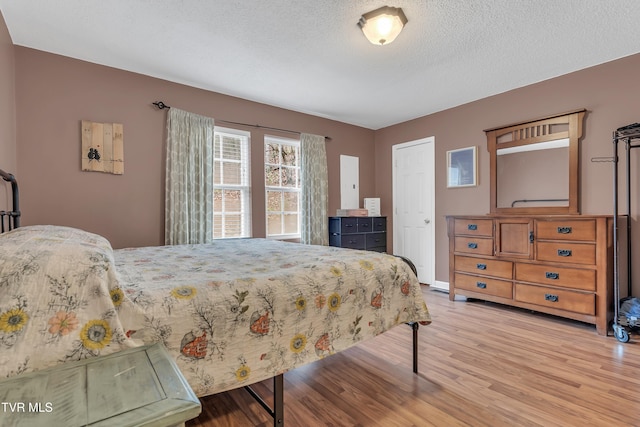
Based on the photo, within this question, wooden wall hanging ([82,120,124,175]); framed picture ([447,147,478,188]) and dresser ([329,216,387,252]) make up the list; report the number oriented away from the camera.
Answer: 0

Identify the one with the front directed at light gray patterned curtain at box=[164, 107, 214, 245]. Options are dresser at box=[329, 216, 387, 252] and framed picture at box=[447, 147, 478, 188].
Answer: the framed picture

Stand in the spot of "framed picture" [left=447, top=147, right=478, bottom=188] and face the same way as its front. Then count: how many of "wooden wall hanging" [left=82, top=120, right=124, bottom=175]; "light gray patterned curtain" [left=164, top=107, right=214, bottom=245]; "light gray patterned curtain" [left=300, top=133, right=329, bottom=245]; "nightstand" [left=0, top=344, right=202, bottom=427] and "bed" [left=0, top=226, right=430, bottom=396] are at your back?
0

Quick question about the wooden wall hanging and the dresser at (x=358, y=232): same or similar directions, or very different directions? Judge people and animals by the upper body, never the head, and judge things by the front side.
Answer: same or similar directions

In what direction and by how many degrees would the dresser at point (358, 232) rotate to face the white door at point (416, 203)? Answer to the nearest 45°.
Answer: approximately 45° to its left

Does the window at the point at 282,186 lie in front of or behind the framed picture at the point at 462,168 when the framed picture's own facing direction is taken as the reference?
in front

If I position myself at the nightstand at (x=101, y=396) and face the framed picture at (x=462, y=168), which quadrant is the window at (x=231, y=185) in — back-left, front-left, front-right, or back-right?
front-left

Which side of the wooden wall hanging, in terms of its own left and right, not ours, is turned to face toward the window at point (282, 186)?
left

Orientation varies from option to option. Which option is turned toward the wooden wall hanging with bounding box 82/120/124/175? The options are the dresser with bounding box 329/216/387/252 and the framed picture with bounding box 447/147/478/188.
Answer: the framed picture

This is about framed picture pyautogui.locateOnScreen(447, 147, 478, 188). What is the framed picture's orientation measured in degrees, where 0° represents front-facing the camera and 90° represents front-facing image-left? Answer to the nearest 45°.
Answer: approximately 45°

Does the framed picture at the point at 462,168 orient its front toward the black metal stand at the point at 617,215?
no

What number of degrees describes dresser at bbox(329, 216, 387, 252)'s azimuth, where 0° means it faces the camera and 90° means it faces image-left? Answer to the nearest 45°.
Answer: approximately 315°

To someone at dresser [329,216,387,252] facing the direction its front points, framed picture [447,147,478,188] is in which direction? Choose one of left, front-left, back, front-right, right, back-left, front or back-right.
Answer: front-left

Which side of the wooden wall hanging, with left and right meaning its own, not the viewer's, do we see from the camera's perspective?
front

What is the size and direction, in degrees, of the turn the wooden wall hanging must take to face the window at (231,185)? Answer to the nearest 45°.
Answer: approximately 90° to its left

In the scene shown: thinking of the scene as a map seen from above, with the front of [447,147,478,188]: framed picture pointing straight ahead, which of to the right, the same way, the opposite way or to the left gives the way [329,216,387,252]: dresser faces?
to the left

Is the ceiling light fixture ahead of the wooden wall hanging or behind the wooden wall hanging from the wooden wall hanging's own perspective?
ahead

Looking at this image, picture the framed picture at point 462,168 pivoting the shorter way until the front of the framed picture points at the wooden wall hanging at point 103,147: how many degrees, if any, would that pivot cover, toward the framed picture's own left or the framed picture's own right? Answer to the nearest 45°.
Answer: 0° — it already faces it
